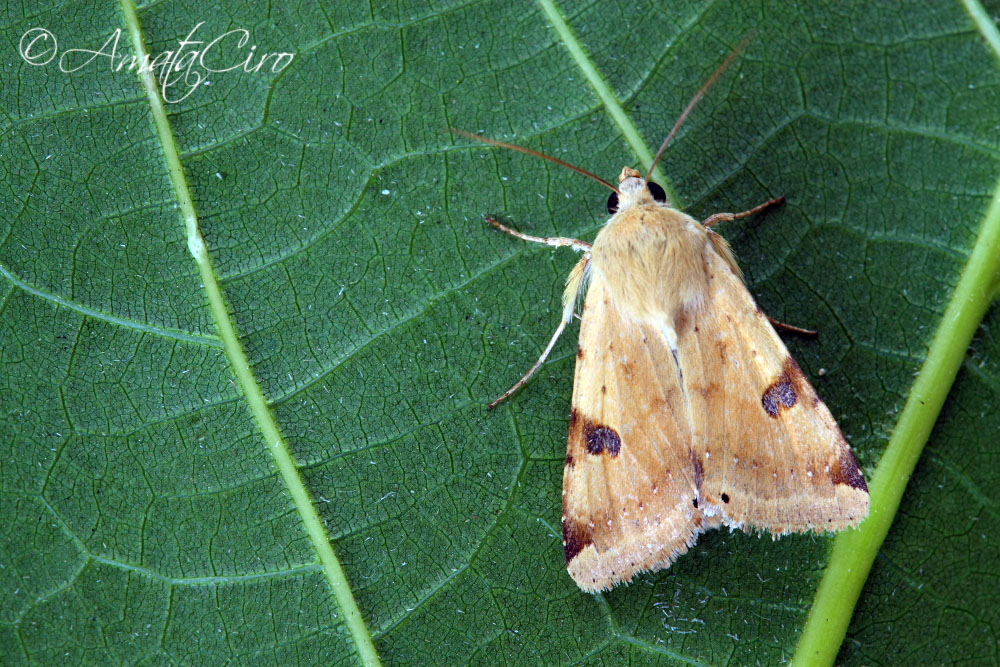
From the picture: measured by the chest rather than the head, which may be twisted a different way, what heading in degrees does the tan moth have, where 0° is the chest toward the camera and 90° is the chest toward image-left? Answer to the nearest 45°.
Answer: approximately 180°
